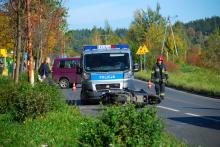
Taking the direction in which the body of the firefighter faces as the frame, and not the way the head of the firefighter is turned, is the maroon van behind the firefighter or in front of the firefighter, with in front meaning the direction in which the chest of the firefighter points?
behind

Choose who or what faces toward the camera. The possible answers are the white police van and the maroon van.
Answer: the white police van

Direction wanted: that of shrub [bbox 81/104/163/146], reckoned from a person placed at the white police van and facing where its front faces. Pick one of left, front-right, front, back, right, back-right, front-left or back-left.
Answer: front

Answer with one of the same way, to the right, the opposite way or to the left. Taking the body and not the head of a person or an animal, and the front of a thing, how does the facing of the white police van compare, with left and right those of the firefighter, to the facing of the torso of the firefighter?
the same way

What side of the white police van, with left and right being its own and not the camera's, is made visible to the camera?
front

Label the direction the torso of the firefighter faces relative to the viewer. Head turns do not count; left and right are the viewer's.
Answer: facing the viewer
